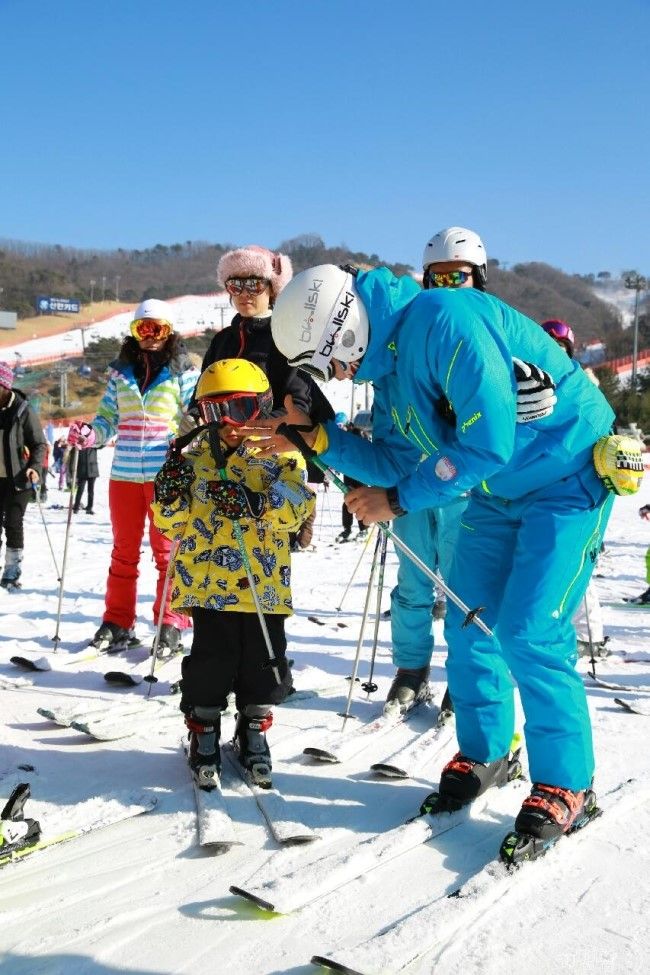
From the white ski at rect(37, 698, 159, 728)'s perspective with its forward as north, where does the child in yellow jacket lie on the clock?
The child in yellow jacket is roughly at 8 o'clock from the white ski.

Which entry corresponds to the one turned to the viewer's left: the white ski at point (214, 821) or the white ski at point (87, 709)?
the white ski at point (87, 709)

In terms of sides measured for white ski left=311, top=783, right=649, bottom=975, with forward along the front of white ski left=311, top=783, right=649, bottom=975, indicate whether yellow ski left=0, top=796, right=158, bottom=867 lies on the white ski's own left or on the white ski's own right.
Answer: on the white ski's own right

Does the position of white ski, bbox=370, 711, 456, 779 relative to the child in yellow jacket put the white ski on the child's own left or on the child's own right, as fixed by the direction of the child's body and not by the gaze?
on the child's own left

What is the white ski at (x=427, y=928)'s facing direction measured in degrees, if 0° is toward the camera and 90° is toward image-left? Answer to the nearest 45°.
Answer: approximately 45°

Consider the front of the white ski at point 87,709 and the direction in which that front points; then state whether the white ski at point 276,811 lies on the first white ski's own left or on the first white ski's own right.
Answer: on the first white ski's own left

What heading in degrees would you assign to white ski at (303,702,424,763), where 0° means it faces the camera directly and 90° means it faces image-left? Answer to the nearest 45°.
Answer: approximately 45°

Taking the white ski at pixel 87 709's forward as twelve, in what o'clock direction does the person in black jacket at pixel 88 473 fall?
The person in black jacket is roughly at 3 o'clock from the white ski.
